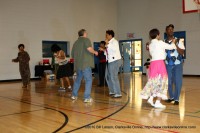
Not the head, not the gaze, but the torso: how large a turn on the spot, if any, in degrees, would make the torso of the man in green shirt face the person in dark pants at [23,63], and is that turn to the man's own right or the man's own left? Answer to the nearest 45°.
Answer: approximately 90° to the man's own left

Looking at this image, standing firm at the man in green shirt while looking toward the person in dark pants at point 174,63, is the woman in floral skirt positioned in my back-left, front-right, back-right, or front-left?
front-right

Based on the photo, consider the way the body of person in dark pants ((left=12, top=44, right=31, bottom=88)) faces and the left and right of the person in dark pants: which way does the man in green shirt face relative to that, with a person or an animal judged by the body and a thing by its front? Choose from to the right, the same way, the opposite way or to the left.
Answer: the opposite way

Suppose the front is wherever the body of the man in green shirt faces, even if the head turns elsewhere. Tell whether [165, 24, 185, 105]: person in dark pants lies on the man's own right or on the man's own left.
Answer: on the man's own right

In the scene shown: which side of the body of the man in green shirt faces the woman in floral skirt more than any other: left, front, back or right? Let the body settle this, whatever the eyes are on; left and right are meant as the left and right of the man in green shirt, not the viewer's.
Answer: right

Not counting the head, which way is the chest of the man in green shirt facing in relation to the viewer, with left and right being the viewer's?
facing away from the viewer and to the right of the viewer

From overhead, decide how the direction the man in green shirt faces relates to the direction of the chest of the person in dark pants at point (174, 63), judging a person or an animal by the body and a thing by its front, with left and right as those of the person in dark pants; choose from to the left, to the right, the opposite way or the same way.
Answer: the opposite way

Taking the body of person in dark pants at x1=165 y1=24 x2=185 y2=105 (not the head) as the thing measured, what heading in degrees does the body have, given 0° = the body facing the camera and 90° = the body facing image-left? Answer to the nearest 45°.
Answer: approximately 45°
